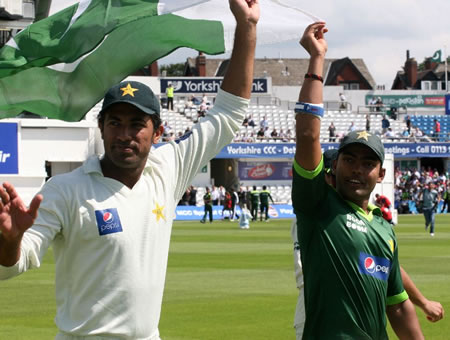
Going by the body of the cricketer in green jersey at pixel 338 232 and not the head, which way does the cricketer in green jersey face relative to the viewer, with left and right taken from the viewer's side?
facing the viewer and to the right of the viewer
